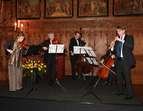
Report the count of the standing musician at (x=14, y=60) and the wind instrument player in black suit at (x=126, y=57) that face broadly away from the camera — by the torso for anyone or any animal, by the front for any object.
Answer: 0

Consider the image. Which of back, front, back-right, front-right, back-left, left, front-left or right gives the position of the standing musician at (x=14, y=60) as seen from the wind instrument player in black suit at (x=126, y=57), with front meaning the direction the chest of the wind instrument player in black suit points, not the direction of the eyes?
front-right

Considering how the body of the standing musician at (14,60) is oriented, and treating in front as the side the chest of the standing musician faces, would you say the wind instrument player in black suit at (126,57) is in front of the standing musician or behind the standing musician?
in front

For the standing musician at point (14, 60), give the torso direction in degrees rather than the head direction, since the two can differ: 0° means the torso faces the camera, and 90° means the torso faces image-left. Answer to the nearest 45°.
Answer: approximately 315°

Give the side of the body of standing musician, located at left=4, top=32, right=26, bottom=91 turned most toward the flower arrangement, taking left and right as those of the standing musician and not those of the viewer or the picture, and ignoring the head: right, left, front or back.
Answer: left

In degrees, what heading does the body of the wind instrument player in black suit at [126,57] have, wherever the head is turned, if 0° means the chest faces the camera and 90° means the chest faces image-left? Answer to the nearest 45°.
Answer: approximately 45°
